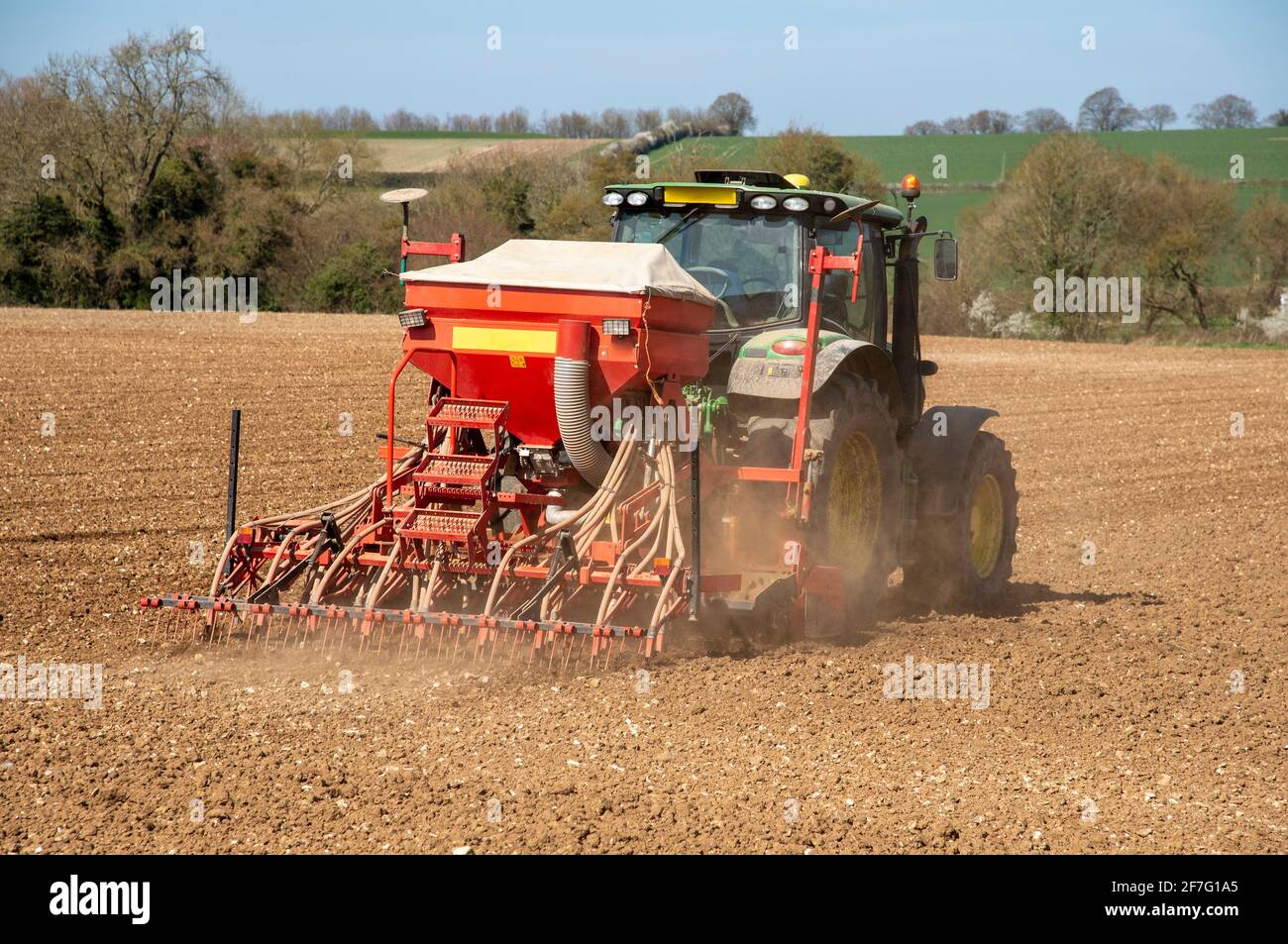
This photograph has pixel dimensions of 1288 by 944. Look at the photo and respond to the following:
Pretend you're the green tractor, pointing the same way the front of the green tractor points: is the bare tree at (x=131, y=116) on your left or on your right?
on your left

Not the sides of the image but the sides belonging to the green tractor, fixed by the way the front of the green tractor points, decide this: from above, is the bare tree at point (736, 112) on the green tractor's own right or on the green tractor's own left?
on the green tractor's own left

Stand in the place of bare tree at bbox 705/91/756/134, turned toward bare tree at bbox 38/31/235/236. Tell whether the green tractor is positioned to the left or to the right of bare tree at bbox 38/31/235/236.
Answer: left

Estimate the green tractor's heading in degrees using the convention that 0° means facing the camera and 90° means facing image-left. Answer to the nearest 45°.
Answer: approximately 225°
